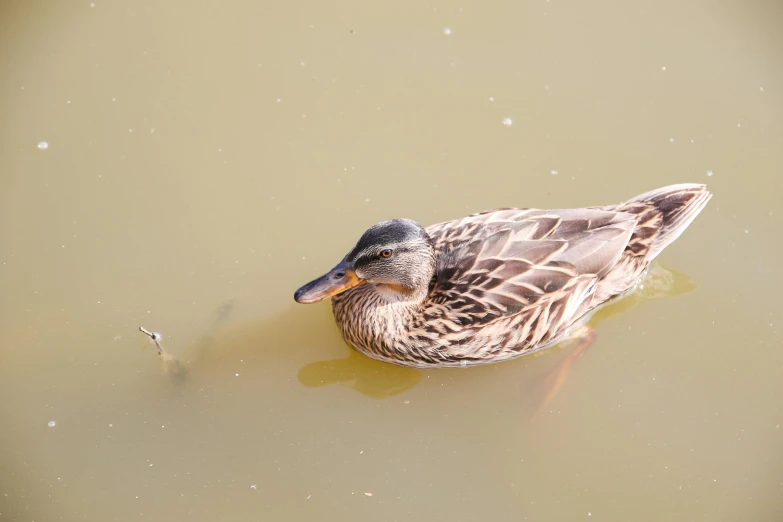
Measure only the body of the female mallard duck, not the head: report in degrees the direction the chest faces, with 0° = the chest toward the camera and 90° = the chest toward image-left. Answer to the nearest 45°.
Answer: approximately 45°

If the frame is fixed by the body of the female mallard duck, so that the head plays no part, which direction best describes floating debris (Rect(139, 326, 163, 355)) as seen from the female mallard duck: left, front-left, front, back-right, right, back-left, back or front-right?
front-right

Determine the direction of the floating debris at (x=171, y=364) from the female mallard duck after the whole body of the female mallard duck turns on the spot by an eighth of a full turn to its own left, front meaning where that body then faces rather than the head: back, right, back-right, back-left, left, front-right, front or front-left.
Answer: right
